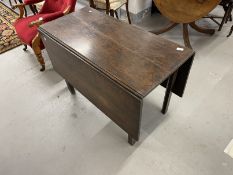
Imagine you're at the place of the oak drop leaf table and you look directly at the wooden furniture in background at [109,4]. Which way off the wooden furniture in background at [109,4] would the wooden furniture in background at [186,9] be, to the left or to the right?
right

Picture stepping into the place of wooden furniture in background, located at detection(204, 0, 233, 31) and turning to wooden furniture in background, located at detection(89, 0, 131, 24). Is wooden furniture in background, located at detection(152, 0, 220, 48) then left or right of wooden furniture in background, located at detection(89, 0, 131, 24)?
left

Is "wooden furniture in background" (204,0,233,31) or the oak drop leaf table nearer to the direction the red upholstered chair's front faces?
the oak drop leaf table

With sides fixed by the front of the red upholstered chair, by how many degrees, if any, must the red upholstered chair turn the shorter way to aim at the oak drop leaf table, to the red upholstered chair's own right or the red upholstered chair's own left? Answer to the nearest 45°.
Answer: approximately 45° to the red upholstered chair's own left

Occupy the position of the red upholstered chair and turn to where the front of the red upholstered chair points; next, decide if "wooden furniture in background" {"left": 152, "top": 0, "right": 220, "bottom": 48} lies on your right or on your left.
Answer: on your left

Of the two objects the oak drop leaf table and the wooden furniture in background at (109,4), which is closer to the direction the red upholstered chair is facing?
the oak drop leaf table

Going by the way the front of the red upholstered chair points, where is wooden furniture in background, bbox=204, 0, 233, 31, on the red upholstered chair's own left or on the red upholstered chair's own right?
on the red upholstered chair's own left
